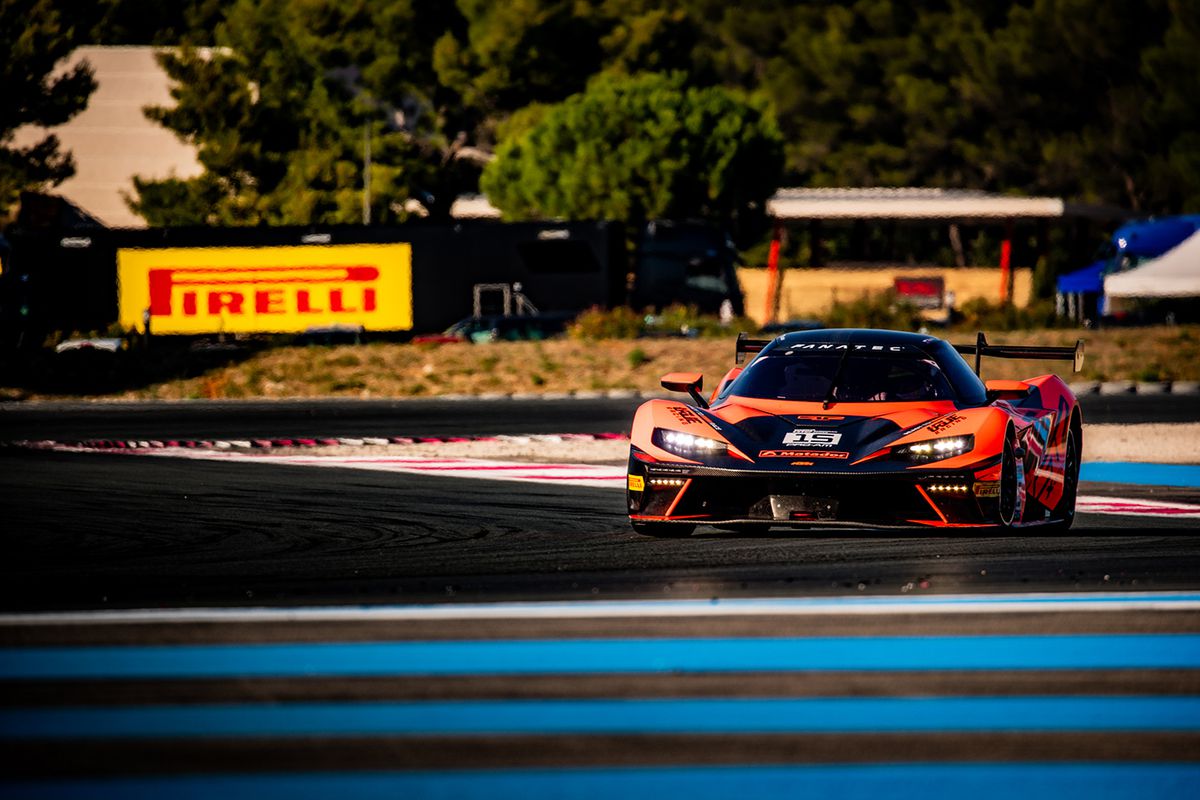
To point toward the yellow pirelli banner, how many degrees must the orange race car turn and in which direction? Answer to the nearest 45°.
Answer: approximately 135° to its right

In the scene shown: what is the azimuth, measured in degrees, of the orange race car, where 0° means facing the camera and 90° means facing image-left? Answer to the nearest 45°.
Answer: approximately 0°

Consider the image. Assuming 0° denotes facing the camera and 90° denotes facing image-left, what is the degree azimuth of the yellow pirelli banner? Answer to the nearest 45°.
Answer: approximately 0°

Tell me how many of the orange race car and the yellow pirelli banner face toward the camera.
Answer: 2

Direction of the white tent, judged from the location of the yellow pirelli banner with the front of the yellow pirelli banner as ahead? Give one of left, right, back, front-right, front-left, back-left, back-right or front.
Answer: front-left

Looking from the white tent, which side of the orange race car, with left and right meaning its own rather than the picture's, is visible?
back

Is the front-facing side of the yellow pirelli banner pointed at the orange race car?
yes
